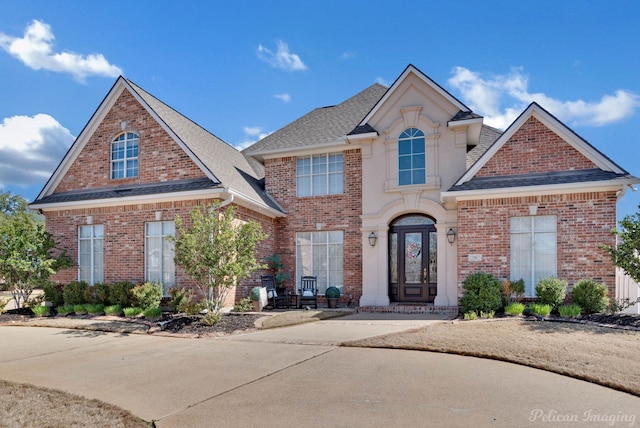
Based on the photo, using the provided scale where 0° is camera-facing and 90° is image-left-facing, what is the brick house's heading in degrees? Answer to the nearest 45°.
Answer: approximately 0°

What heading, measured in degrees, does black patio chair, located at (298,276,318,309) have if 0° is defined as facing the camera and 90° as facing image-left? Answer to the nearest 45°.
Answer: approximately 0°

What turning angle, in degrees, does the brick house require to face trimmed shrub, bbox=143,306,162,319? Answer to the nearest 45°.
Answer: approximately 45° to its right

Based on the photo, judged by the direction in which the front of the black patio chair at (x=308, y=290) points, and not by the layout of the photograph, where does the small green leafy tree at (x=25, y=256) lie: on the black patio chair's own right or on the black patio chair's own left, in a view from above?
on the black patio chair's own right

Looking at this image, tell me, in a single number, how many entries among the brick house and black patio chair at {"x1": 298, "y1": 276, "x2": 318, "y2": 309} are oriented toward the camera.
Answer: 2
